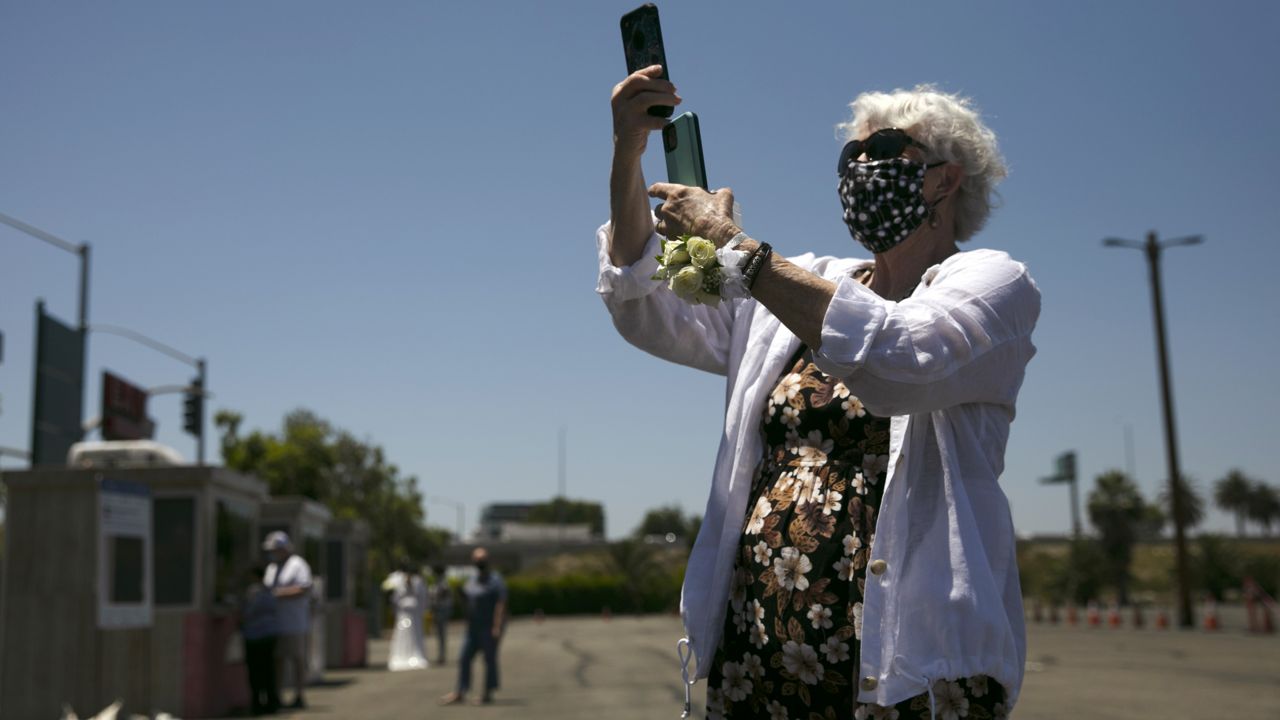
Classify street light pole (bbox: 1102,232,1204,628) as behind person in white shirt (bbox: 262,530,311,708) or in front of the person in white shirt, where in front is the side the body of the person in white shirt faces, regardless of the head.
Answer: behind

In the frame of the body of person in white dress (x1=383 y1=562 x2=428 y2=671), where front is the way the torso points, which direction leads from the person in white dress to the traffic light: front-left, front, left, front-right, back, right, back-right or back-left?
back-right

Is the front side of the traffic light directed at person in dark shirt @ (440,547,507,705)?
no

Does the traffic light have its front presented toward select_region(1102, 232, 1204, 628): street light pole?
no

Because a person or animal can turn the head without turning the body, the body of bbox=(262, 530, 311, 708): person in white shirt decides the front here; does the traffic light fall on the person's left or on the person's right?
on the person's right

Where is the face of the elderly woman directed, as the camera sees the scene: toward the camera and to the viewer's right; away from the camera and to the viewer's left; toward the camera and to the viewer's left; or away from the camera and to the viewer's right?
toward the camera and to the viewer's left

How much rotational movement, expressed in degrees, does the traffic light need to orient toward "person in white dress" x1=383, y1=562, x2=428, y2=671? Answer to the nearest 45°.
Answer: approximately 135° to its left

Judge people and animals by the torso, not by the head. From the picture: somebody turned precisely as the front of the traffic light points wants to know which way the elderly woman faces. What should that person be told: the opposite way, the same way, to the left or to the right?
the same way

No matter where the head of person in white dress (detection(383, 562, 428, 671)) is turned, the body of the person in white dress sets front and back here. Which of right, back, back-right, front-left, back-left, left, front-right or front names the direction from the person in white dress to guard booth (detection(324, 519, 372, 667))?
right

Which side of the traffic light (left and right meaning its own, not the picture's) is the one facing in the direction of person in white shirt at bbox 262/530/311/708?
left

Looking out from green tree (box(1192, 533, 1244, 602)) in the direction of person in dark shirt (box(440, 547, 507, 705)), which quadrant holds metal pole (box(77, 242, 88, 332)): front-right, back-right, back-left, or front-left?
front-right

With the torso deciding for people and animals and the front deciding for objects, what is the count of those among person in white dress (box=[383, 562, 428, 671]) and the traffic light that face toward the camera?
1

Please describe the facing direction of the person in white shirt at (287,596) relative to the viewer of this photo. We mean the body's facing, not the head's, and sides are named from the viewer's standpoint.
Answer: facing the viewer and to the left of the viewer
